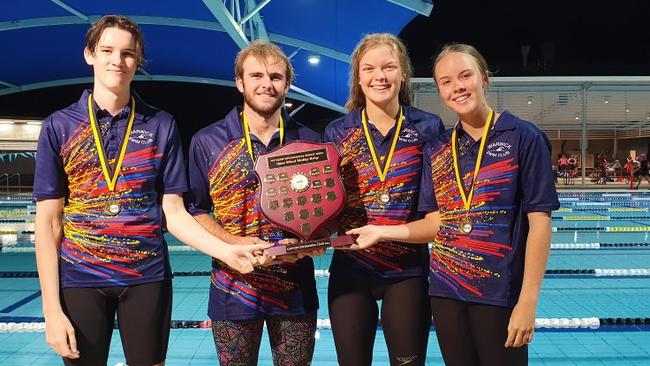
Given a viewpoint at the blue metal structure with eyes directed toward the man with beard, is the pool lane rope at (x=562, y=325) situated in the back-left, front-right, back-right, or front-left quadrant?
front-left

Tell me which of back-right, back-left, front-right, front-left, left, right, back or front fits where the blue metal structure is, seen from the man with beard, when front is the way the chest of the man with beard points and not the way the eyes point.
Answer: back

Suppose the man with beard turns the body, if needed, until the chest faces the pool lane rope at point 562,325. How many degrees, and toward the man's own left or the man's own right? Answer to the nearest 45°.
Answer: approximately 135° to the man's own left

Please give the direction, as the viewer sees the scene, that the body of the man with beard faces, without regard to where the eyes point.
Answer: toward the camera

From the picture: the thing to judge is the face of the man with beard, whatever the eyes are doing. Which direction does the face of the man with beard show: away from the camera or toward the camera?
toward the camera

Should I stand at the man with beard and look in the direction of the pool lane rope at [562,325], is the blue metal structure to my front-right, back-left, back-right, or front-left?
front-left
